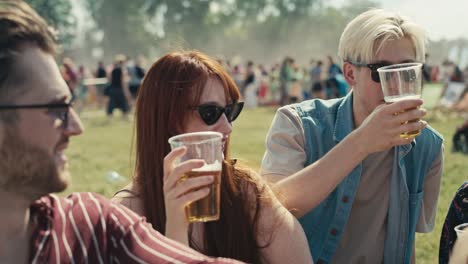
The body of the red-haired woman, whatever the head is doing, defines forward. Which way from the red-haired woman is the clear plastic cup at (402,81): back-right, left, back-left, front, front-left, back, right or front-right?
front-left

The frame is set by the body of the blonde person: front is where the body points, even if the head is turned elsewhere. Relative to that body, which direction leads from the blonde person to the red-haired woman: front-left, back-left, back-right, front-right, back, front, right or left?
right

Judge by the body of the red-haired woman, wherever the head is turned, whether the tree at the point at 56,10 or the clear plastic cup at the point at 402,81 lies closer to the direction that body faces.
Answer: the clear plastic cup

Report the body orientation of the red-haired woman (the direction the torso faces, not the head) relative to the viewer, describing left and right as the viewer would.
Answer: facing the viewer and to the right of the viewer

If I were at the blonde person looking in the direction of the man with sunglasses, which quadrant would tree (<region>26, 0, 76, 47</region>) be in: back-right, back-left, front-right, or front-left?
back-right

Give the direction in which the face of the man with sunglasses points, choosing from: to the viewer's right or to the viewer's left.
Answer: to the viewer's right
